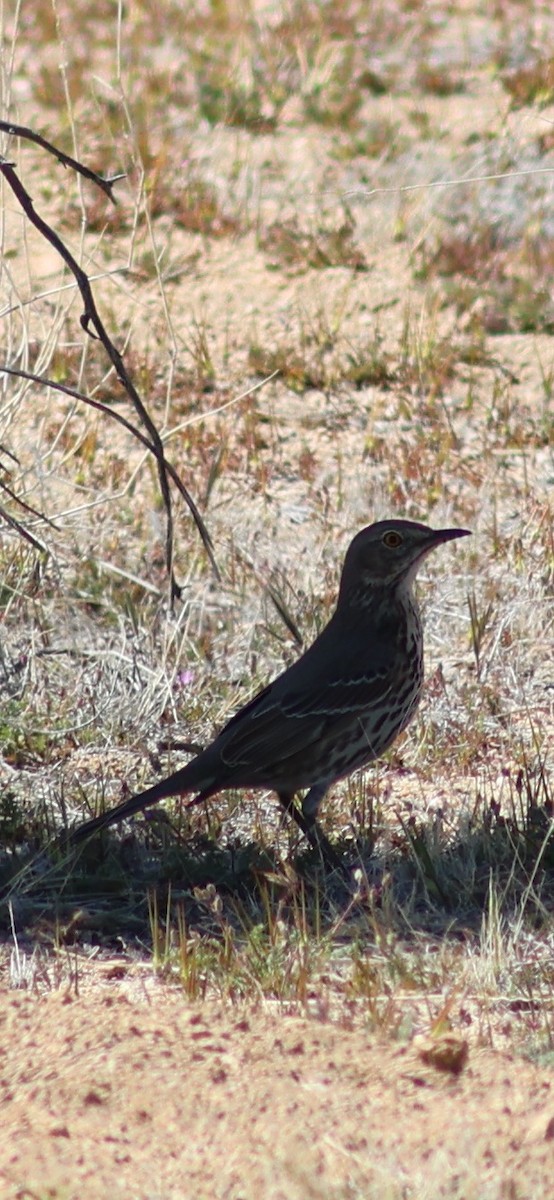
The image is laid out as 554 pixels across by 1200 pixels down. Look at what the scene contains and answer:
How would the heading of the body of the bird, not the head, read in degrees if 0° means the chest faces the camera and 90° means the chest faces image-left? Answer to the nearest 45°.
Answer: approximately 270°
